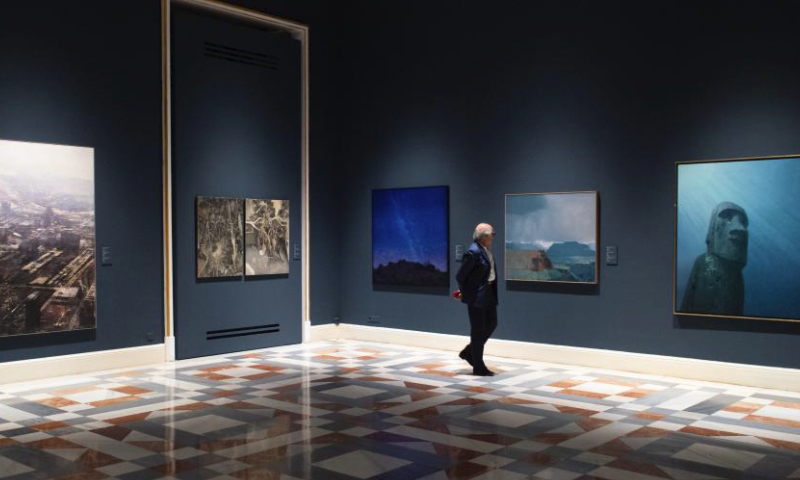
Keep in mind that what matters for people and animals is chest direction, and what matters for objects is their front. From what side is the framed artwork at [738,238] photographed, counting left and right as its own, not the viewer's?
front

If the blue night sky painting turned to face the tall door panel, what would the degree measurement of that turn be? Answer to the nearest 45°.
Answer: approximately 45° to its right

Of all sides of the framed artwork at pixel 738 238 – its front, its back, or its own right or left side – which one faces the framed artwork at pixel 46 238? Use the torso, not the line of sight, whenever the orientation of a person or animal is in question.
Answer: right

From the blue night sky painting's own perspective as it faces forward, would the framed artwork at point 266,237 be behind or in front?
in front

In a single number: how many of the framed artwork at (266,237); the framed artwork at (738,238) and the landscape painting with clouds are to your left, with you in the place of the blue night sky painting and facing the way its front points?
2

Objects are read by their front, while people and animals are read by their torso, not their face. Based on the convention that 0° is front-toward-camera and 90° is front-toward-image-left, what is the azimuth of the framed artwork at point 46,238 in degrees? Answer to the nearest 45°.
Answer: approximately 315°

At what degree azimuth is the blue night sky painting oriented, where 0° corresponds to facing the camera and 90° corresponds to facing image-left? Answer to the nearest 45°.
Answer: approximately 45°

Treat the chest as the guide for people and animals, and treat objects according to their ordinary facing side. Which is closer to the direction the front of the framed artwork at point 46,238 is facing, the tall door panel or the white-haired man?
the white-haired man

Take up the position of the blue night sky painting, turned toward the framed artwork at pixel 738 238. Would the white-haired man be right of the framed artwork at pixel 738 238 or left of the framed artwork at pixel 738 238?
right

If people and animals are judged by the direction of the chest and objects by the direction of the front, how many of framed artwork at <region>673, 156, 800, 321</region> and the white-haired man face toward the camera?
1

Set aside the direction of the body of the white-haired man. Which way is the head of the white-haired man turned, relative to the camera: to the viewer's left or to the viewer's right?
to the viewer's right
